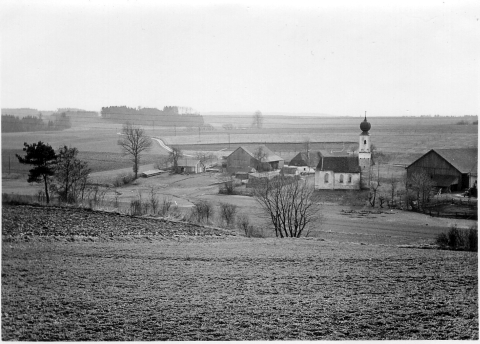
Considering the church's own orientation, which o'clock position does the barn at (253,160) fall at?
The barn is roughly at 6 o'clock from the church.

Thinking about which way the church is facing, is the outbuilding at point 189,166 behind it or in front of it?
behind

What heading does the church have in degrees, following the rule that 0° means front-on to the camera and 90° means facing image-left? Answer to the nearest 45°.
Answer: approximately 270°

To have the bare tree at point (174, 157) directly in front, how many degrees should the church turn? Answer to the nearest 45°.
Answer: approximately 180°
